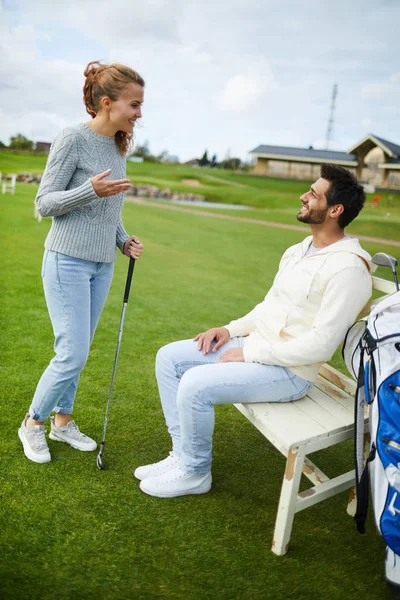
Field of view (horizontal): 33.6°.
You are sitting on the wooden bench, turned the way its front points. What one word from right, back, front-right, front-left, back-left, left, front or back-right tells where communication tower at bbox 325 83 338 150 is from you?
back-right

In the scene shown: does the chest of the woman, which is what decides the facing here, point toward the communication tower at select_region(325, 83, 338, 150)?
no

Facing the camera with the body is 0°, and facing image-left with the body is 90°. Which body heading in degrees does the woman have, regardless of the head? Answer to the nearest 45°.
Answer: approximately 315°

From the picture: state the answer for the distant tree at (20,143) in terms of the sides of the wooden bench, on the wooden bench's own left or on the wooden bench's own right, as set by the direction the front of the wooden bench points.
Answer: on the wooden bench's own right

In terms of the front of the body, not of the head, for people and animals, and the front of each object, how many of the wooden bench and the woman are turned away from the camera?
0

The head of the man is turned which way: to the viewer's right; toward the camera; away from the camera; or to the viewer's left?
to the viewer's left

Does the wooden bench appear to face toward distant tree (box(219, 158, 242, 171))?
no

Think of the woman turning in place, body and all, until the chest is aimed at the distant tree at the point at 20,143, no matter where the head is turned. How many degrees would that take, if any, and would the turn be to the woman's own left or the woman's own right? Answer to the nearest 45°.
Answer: approximately 135° to the woman's own left
